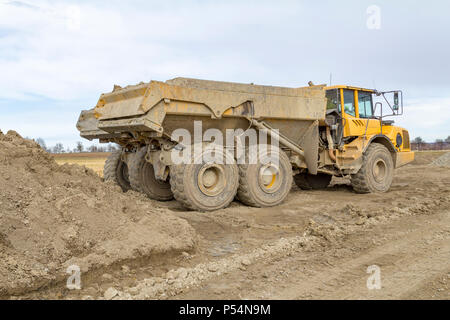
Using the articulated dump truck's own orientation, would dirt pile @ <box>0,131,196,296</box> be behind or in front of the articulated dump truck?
behind

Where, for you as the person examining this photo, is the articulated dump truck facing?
facing away from the viewer and to the right of the viewer

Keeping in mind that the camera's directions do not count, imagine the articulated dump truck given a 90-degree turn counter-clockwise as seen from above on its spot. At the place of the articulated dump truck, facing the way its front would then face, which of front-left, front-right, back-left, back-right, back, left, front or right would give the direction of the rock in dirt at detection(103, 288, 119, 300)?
back-left
